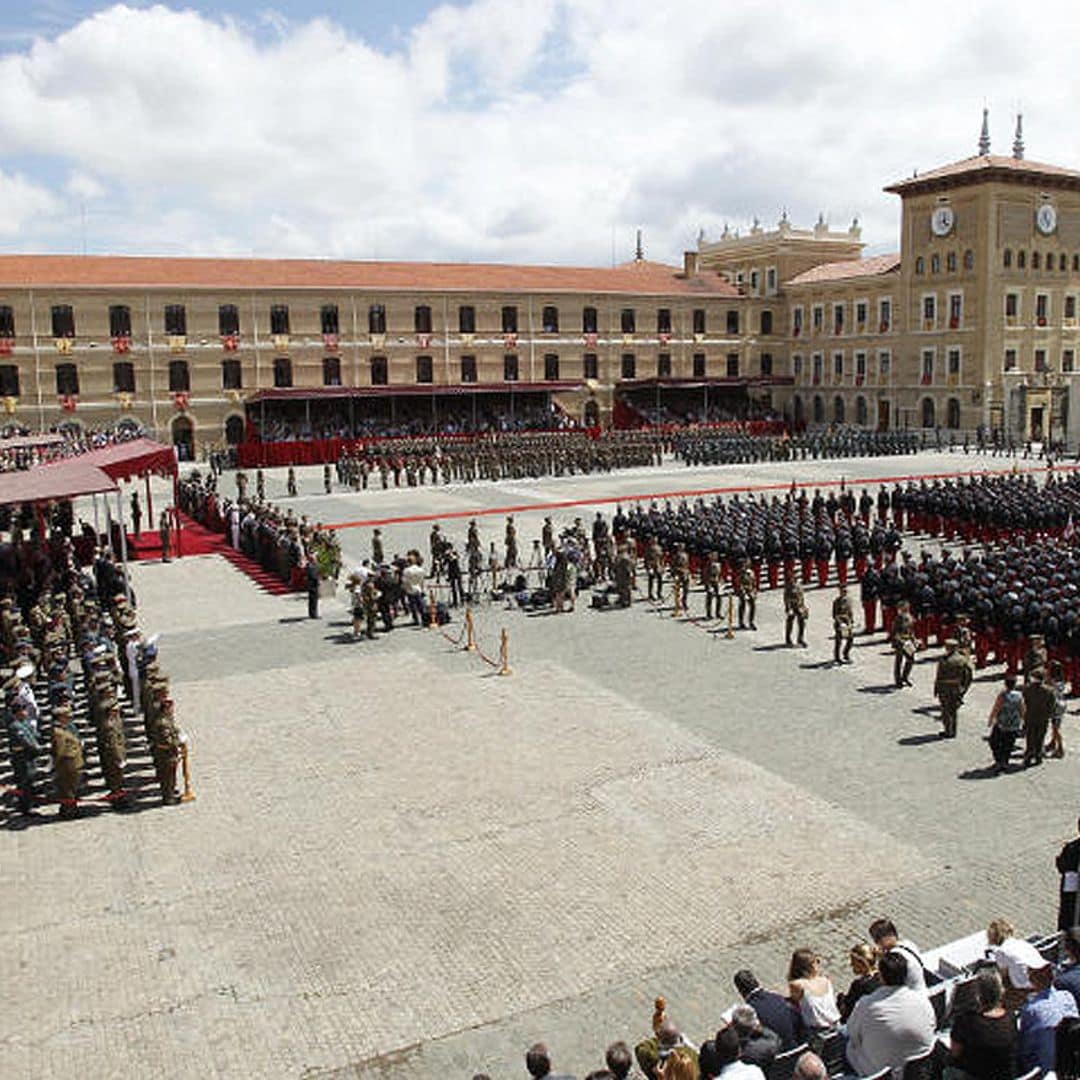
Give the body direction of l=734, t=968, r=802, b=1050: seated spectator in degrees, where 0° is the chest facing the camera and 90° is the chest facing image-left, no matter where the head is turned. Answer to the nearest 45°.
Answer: approximately 135°

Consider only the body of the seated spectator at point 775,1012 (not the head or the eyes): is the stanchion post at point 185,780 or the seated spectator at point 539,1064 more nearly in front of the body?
the stanchion post

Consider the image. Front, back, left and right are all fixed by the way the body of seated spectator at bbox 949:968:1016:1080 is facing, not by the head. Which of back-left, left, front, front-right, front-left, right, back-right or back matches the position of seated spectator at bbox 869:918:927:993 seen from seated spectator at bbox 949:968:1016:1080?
front-left

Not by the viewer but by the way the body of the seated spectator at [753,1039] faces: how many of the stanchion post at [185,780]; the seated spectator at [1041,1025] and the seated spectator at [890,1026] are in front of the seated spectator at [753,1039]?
1

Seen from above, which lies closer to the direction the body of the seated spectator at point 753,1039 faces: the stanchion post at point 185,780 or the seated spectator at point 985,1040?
the stanchion post

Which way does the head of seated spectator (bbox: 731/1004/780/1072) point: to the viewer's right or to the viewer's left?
to the viewer's left

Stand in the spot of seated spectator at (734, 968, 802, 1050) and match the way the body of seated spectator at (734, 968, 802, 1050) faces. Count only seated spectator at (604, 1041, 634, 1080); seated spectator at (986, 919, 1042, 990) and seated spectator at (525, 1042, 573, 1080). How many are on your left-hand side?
2

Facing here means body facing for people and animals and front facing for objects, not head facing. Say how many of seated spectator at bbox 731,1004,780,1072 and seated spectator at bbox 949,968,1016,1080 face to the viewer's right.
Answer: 0

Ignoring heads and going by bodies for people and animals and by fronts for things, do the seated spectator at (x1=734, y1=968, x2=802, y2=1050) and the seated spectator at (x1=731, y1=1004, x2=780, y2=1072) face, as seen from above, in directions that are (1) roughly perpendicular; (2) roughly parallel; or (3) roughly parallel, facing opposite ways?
roughly parallel

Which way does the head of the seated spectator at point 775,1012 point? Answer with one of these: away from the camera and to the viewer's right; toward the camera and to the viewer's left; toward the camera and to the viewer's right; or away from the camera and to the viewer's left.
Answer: away from the camera and to the viewer's left

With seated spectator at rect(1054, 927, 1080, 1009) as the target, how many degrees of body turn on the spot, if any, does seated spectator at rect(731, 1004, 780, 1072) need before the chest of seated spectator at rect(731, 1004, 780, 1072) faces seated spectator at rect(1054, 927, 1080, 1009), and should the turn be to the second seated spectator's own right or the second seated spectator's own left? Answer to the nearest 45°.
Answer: approximately 135° to the second seated spectator's own right

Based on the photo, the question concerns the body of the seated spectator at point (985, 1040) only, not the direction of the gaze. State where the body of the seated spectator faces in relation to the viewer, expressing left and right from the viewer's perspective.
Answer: facing away from the viewer

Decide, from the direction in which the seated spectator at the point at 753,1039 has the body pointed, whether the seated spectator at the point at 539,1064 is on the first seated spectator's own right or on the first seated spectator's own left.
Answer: on the first seated spectator's own left

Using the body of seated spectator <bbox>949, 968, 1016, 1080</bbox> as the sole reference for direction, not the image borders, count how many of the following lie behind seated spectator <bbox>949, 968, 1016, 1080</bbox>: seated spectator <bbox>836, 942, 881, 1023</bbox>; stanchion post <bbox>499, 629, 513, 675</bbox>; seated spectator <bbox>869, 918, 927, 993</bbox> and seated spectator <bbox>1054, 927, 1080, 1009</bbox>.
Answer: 0

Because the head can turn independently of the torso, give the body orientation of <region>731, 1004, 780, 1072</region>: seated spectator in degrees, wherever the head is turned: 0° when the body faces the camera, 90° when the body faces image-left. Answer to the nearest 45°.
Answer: approximately 135°

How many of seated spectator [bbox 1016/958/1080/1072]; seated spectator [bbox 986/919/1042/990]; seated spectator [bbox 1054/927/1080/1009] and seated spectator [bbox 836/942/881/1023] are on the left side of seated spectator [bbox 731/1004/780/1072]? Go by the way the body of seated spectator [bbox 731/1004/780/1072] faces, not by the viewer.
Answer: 0

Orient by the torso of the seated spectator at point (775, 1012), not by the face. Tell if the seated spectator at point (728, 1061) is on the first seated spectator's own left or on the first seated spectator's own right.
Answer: on the first seated spectator's own left
